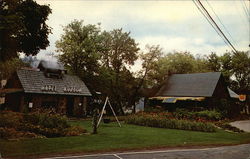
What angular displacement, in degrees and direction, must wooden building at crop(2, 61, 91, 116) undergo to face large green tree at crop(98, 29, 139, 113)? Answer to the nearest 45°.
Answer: approximately 90° to its left

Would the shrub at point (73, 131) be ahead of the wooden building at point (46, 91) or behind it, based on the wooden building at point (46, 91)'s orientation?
ahead

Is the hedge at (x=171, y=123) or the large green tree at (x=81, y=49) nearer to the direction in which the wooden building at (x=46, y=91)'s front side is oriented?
the hedge

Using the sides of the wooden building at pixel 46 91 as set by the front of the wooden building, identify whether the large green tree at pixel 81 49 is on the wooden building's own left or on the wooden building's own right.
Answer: on the wooden building's own left

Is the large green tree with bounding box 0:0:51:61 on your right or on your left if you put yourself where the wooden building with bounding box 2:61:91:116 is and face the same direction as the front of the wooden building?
on your right

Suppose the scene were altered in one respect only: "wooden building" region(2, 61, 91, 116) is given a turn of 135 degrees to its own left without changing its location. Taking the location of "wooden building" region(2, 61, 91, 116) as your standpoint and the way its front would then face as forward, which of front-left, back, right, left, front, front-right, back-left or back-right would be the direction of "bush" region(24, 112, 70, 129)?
back

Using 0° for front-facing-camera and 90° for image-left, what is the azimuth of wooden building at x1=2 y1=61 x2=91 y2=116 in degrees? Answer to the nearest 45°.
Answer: approximately 315°

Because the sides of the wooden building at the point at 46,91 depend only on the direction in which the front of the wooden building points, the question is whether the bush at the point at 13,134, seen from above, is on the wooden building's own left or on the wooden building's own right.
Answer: on the wooden building's own right

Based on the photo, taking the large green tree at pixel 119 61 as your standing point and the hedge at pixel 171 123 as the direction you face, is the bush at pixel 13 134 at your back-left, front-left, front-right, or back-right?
front-right

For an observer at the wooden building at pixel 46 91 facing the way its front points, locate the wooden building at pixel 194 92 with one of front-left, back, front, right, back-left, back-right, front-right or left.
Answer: front-left

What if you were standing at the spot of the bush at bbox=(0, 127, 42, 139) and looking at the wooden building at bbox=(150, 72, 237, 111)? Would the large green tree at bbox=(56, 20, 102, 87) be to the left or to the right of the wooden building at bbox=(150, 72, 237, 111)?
left

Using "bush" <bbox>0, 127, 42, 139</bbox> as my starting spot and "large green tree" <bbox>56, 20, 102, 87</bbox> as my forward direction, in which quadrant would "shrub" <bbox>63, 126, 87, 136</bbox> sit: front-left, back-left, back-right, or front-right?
front-right

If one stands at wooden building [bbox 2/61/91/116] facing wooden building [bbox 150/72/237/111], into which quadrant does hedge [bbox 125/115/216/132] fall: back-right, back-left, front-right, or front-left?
front-right
